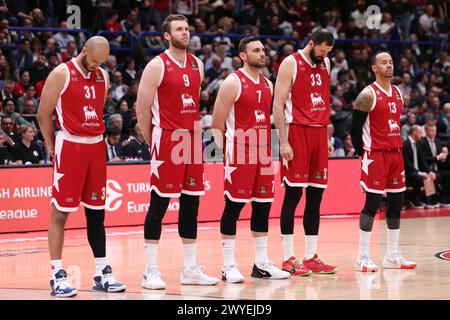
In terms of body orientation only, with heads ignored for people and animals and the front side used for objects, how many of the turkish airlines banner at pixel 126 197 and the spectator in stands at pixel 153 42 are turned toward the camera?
2

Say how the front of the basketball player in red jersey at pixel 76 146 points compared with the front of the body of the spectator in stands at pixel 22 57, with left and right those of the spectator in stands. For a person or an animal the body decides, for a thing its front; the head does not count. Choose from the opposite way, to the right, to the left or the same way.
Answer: the same way

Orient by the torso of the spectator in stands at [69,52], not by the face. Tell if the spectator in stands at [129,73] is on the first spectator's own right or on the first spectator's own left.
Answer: on the first spectator's own left

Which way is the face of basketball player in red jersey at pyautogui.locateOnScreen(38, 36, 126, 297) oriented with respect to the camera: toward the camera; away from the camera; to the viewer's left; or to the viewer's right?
toward the camera

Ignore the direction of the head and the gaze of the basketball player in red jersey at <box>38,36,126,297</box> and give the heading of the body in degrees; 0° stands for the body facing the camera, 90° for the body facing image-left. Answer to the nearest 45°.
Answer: approximately 315°

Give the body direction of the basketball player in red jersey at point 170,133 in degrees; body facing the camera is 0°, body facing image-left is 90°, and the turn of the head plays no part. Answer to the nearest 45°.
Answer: approximately 315°

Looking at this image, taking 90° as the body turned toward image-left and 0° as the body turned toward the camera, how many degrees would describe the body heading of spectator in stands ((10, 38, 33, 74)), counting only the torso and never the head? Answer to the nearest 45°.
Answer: approximately 315°

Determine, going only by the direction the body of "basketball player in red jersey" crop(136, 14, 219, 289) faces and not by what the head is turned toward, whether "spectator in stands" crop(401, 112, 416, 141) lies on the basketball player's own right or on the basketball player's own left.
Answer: on the basketball player's own left

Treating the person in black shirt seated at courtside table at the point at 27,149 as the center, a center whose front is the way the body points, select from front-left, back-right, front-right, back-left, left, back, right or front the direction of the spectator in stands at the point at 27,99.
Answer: back-left

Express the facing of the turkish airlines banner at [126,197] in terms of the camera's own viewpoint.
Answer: facing the viewer

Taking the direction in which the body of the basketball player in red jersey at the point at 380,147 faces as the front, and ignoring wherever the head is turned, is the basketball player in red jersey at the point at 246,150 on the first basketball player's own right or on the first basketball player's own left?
on the first basketball player's own right

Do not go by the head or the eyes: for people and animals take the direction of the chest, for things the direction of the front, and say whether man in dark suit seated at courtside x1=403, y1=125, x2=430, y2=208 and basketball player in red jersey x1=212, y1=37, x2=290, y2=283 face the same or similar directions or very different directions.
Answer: same or similar directions

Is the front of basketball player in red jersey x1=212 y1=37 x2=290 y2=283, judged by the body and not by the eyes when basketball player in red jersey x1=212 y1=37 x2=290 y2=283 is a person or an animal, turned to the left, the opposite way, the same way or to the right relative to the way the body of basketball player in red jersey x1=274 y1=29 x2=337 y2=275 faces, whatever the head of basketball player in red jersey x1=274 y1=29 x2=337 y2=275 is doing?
the same way
